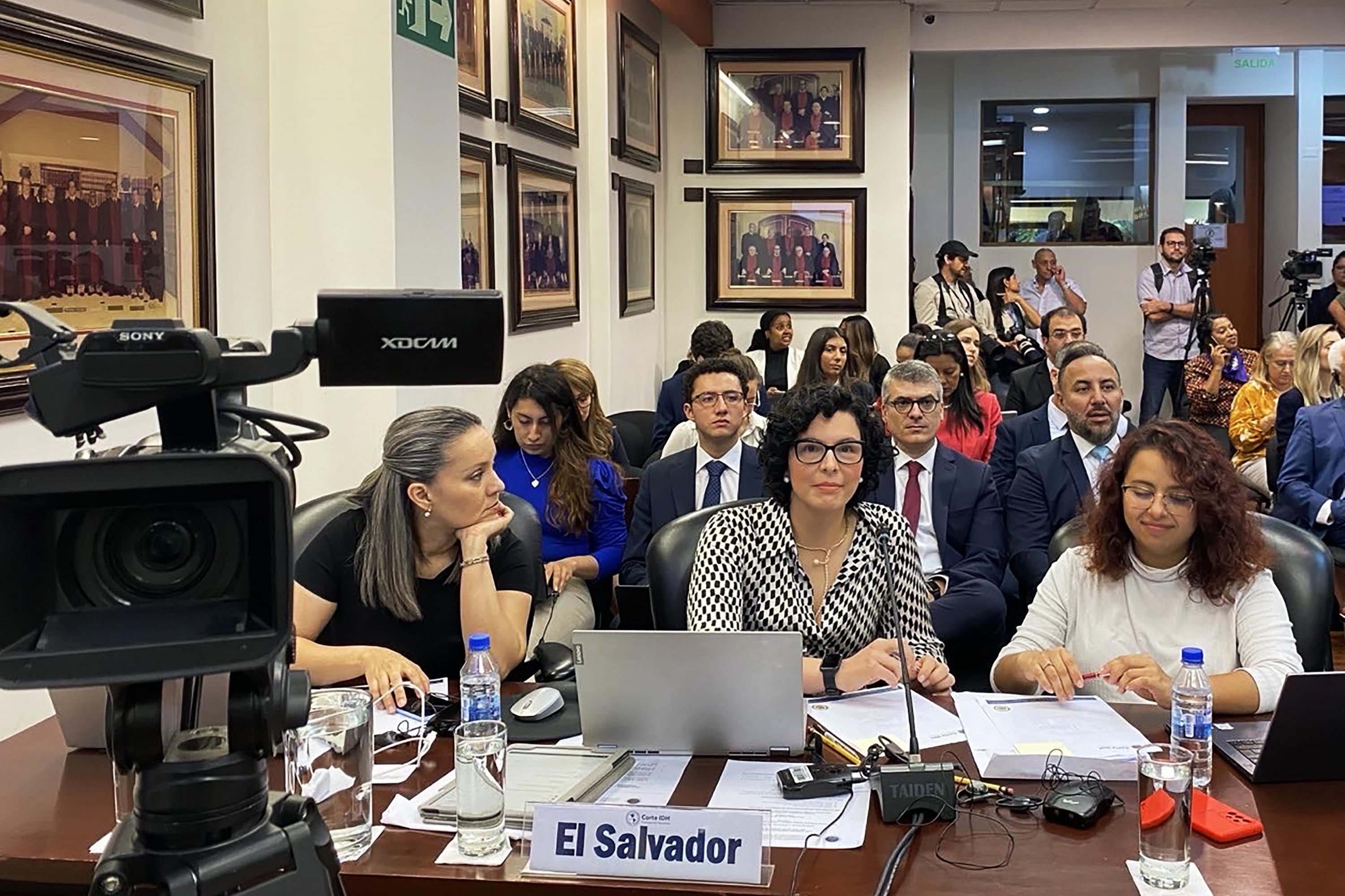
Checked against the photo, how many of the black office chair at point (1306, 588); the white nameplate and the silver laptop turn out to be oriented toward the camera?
2

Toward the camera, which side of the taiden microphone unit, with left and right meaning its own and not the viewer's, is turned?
back

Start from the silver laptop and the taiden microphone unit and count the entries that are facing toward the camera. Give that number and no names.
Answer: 0

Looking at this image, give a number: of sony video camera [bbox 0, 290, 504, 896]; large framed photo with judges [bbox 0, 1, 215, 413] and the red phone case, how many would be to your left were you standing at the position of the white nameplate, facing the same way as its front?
1

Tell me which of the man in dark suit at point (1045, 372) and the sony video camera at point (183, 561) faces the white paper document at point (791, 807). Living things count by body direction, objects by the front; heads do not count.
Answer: the man in dark suit

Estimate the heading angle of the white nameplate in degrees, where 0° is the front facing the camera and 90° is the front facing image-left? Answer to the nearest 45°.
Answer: approximately 0°

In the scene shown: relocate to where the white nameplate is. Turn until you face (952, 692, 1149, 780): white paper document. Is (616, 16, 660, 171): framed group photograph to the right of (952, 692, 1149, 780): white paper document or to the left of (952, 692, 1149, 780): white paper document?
left

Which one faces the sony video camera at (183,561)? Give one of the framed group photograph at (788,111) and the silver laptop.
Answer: the framed group photograph

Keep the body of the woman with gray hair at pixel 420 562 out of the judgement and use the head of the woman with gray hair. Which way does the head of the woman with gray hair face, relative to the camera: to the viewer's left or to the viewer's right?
to the viewer's right
